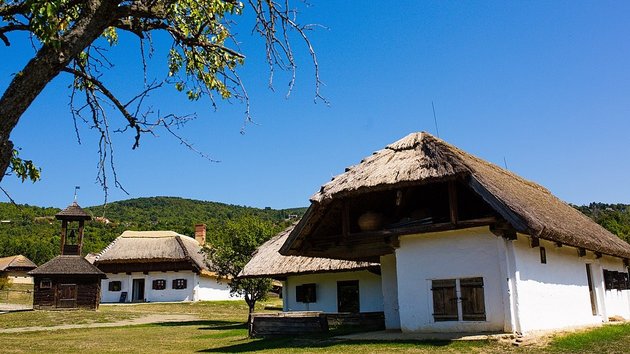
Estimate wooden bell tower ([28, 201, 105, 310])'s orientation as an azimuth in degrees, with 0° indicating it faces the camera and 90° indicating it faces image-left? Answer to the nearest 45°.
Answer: approximately 0°

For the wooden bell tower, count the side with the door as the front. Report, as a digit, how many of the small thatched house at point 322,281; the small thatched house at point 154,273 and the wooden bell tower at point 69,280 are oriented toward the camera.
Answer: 3

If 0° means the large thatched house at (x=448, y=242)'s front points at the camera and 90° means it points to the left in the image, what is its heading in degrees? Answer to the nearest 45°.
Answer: approximately 45°

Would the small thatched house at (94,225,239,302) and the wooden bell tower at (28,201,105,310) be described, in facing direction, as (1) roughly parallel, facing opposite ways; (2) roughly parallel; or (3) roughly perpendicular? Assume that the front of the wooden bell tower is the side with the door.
roughly parallel

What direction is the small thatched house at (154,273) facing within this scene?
toward the camera

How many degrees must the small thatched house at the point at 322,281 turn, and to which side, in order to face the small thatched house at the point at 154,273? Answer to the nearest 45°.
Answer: approximately 135° to its right

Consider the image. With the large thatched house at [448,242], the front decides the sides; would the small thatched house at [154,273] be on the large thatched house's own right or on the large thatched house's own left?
on the large thatched house's own right

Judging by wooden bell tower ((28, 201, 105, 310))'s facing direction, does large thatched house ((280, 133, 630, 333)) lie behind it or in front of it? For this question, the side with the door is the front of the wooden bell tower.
in front

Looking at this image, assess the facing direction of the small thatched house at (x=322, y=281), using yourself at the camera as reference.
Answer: facing the viewer

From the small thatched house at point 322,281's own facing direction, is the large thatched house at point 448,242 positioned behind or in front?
in front
